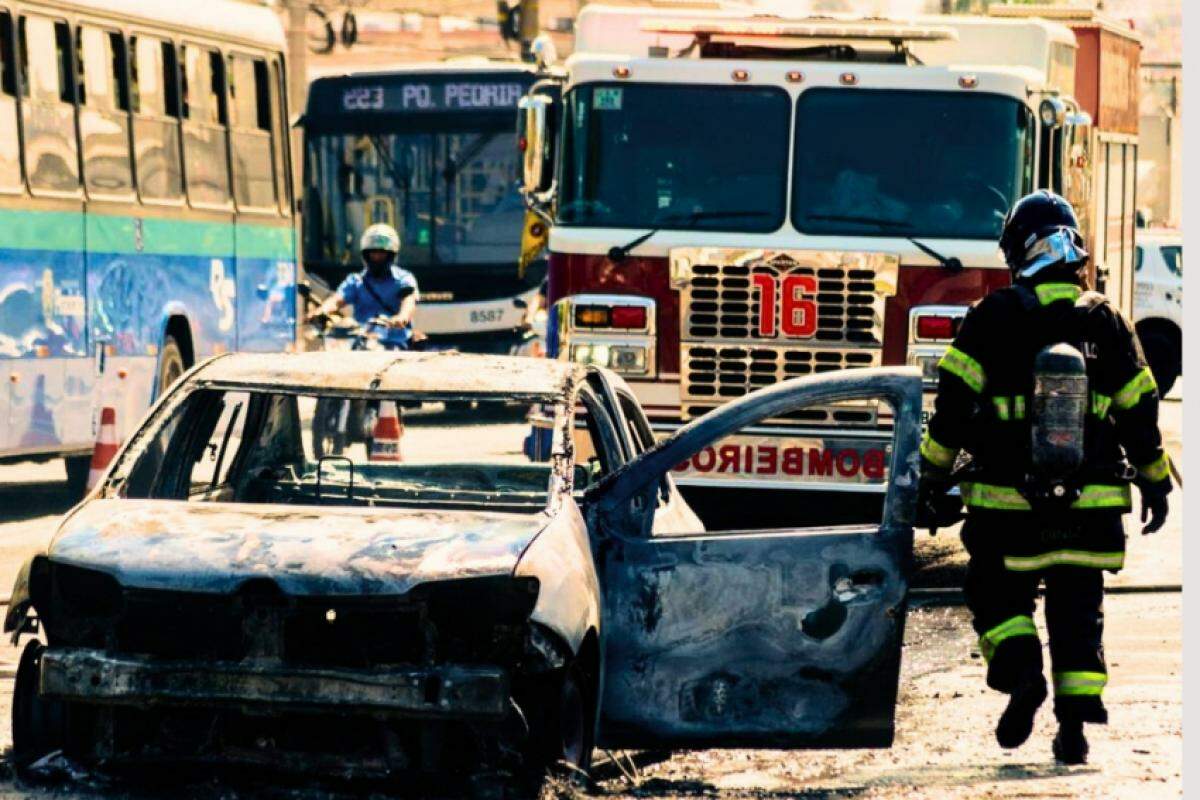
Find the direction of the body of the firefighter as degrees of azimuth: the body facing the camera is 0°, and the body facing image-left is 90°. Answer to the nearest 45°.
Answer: approximately 180°

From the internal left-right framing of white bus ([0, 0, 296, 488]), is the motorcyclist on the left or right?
on its left

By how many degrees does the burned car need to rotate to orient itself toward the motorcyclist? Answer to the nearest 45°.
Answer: approximately 180°

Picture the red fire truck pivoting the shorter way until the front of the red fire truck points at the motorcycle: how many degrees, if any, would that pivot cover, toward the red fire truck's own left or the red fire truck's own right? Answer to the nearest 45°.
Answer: approximately 90° to the red fire truck's own right

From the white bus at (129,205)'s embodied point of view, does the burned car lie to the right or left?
on its left

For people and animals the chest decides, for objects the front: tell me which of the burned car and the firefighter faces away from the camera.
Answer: the firefighter

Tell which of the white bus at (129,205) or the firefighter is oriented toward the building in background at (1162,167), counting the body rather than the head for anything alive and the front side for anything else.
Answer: the firefighter

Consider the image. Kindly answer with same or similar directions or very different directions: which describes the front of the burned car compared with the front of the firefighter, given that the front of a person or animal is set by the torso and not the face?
very different directions

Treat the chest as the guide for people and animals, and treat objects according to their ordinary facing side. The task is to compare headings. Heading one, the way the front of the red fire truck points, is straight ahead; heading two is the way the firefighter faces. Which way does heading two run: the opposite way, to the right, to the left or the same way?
the opposite way

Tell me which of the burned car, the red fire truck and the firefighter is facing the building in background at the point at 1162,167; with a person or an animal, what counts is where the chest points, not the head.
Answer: the firefighter
